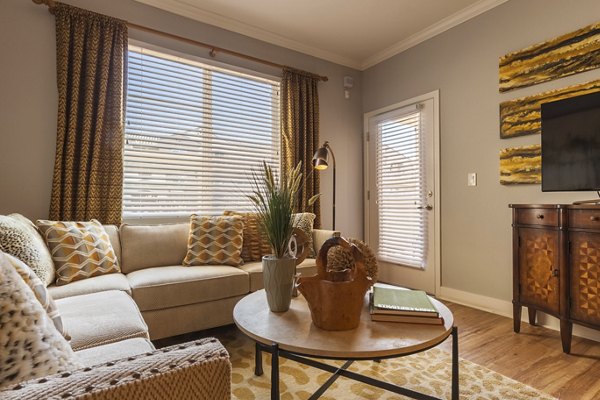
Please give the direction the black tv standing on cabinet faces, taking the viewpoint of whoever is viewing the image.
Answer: facing the viewer and to the left of the viewer

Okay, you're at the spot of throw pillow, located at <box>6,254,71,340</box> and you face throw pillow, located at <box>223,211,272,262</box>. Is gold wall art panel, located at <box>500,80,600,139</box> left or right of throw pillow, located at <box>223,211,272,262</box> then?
right

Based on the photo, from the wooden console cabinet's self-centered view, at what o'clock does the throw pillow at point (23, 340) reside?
The throw pillow is roughly at 11 o'clock from the wooden console cabinet.

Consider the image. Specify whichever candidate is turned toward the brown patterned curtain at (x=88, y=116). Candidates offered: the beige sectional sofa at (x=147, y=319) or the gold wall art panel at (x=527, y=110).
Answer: the gold wall art panel

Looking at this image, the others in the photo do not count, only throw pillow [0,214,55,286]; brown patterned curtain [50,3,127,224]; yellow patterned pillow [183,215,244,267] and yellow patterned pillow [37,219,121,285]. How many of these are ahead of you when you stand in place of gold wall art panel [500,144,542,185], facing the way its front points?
4

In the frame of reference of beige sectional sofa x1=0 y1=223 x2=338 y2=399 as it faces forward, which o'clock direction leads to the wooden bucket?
The wooden bucket is roughly at 12 o'clock from the beige sectional sofa.

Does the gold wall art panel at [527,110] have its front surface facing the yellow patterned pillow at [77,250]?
yes

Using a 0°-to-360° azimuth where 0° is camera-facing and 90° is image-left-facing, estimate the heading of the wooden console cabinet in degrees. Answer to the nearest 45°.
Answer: approximately 45°

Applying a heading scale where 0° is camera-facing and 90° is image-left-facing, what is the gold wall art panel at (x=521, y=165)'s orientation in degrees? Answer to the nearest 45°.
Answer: approximately 45°

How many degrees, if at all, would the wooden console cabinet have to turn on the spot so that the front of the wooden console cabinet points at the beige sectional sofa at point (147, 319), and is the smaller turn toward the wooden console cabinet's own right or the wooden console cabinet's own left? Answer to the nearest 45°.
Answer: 0° — it already faces it

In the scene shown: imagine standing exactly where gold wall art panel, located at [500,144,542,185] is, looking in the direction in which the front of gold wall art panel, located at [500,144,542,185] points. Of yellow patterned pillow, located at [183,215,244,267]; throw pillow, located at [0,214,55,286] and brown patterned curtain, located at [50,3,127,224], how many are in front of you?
3

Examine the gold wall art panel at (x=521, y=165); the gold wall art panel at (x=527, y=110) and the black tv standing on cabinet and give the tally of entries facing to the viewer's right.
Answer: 0

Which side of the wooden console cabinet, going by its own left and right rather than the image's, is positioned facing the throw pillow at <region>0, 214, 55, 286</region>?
front

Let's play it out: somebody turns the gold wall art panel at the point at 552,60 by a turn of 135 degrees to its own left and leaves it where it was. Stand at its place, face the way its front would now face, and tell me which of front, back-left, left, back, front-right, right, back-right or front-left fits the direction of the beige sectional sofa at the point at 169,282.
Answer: back-right

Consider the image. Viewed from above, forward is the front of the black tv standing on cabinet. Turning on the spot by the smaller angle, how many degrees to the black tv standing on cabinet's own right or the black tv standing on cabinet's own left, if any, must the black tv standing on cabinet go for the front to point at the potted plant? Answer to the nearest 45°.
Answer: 0° — it already faces it
